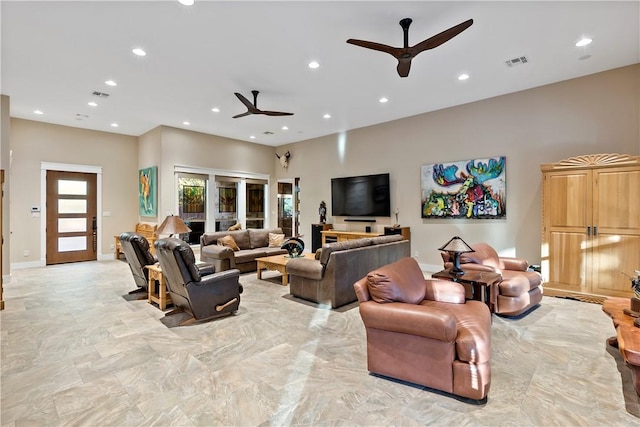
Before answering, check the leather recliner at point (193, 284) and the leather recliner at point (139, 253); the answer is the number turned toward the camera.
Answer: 0

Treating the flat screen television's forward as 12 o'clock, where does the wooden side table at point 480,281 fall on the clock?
The wooden side table is roughly at 10 o'clock from the flat screen television.

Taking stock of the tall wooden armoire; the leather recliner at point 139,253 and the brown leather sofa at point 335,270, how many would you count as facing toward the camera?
1

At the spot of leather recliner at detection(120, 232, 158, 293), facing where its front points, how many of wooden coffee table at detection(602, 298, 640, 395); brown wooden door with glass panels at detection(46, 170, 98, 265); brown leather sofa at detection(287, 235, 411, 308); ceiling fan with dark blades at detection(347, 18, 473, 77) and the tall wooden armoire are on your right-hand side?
4

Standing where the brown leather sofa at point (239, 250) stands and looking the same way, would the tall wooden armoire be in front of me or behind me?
in front

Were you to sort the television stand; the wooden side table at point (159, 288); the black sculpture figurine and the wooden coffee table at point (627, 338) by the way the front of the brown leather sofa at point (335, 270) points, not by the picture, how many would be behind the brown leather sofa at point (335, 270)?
1

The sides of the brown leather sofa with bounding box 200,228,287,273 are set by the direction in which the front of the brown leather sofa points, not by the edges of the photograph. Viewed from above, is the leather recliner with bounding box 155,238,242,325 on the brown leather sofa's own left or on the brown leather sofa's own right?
on the brown leather sofa's own right

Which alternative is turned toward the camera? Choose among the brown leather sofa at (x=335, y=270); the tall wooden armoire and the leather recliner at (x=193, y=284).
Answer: the tall wooden armoire

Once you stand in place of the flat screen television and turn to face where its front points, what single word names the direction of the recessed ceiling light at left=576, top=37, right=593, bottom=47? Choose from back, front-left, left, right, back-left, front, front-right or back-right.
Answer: left
